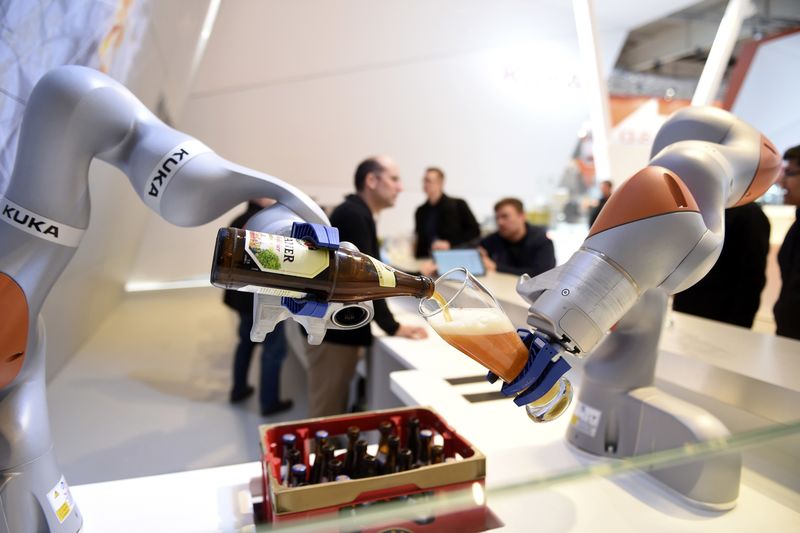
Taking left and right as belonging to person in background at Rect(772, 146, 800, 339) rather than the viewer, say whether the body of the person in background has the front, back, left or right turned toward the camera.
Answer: left

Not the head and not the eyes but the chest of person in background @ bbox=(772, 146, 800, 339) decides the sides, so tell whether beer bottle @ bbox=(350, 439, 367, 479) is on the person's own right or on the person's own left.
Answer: on the person's own left

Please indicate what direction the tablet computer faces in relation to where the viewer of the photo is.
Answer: facing the viewer

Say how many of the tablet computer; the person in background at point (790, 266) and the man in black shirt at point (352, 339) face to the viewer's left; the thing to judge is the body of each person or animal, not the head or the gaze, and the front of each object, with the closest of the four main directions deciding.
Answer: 1

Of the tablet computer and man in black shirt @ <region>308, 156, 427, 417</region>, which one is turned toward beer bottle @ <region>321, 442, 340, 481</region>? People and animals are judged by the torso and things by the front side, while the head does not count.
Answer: the tablet computer

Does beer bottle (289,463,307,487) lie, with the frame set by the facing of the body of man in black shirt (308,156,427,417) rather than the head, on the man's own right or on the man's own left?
on the man's own right

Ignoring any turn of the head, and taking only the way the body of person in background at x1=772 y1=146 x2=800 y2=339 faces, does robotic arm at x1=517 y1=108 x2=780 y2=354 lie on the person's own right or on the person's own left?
on the person's own left

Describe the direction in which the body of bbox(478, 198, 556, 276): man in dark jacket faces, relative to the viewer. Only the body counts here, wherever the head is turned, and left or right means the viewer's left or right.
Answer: facing the viewer and to the left of the viewer

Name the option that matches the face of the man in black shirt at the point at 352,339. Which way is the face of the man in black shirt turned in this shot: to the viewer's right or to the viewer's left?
to the viewer's right

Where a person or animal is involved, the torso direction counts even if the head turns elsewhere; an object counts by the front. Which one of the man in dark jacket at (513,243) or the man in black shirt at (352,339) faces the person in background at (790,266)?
the man in black shirt

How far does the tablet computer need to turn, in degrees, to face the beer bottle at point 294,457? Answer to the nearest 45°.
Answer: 0° — it already faces it

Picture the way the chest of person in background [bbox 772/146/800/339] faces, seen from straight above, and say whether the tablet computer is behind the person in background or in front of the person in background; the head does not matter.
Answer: in front

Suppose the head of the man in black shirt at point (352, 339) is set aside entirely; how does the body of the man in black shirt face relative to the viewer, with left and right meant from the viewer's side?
facing to the right of the viewer
